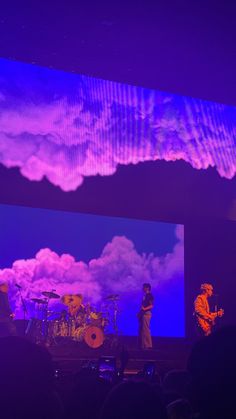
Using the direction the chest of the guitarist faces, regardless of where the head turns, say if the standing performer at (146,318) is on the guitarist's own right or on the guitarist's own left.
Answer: on the guitarist's own right

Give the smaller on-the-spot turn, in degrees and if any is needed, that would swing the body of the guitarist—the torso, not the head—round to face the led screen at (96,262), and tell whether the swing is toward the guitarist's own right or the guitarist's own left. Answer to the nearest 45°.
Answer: approximately 135° to the guitarist's own left

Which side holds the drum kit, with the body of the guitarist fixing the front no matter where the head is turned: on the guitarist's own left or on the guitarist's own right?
on the guitarist's own right
